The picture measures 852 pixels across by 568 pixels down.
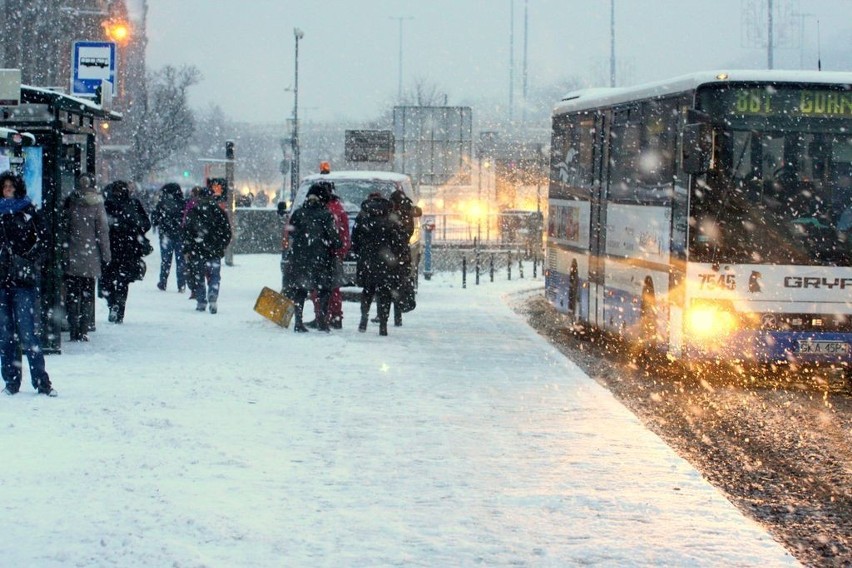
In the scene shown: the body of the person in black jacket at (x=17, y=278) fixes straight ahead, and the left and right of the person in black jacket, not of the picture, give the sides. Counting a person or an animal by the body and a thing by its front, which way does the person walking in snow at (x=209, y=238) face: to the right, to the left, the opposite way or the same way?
the opposite way

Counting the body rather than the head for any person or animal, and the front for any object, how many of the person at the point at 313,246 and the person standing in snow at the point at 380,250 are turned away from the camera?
2

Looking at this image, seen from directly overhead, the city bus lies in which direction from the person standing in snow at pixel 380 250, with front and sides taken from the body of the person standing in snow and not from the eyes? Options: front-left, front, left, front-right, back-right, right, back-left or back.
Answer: back-right

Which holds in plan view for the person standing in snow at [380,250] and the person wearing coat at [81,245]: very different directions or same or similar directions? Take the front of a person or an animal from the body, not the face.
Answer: same or similar directions

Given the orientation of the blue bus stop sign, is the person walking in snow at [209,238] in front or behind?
behind

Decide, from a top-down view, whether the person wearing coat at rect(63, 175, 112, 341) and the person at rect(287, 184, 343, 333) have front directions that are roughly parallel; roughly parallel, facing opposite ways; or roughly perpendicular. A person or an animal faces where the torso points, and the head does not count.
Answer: roughly parallel

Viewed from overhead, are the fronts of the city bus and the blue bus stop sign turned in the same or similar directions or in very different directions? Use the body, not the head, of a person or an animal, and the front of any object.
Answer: same or similar directions

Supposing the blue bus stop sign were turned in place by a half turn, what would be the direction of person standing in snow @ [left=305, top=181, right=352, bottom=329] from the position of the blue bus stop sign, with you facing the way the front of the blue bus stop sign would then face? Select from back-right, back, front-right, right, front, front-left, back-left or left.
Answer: right

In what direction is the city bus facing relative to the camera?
toward the camera

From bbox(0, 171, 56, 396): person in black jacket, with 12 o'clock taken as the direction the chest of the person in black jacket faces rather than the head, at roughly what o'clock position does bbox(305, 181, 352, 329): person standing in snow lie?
The person standing in snow is roughly at 7 o'clock from the person in black jacket.

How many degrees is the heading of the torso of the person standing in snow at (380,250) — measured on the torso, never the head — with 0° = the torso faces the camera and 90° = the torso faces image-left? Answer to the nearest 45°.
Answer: approximately 180°

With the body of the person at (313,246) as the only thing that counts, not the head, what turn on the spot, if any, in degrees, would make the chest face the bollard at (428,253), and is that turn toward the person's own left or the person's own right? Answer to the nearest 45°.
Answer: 0° — they already face it

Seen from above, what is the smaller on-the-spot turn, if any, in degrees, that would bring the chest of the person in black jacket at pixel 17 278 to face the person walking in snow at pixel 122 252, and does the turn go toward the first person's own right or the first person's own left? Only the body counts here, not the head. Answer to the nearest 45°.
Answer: approximately 180°

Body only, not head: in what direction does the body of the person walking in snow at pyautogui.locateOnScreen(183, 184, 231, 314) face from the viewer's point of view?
away from the camera

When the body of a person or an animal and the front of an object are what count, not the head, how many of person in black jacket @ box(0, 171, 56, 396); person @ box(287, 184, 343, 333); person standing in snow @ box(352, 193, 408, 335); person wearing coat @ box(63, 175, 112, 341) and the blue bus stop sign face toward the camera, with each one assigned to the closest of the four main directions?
2

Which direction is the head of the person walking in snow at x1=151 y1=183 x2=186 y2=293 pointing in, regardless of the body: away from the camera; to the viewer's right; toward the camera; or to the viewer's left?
away from the camera

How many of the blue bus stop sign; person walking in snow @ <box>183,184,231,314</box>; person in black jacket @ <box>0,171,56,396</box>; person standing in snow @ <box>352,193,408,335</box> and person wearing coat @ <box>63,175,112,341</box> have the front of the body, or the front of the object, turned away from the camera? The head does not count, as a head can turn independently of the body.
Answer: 3

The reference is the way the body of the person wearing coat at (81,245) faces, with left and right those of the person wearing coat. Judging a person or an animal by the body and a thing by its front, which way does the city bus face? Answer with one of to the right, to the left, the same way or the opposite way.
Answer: the opposite way
